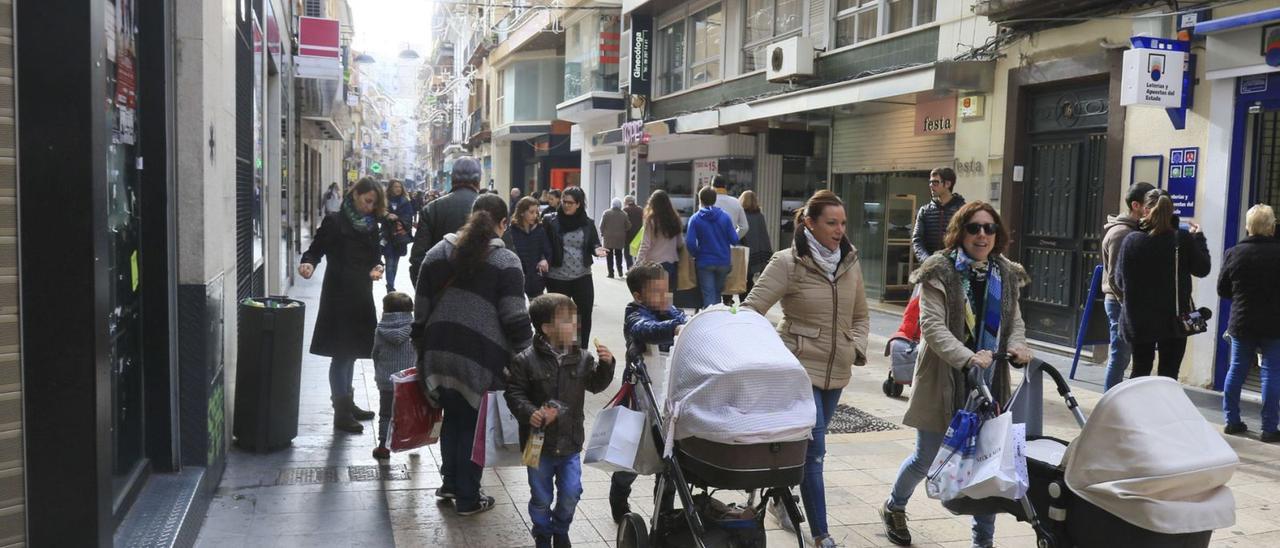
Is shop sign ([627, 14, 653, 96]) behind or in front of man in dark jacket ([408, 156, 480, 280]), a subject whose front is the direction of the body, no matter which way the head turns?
in front

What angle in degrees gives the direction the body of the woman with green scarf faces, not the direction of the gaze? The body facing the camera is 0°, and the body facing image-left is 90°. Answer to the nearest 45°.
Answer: approximately 315°

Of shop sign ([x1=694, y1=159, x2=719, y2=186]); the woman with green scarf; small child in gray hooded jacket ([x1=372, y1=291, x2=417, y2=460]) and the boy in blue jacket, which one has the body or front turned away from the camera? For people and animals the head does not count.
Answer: the small child in gray hooded jacket

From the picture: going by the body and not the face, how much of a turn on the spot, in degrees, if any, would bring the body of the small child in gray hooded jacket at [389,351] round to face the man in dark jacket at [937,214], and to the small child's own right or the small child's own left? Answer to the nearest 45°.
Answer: approximately 90° to the small child's own right

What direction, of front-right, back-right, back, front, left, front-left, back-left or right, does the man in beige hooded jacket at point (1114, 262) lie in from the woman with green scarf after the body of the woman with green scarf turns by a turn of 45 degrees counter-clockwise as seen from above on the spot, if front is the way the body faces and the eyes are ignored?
front

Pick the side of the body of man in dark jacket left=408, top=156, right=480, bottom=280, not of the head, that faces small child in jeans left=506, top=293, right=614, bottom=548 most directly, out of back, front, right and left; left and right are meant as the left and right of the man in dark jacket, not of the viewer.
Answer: back

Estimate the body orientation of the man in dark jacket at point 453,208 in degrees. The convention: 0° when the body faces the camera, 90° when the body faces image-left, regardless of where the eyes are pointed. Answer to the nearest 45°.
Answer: approximately 180°

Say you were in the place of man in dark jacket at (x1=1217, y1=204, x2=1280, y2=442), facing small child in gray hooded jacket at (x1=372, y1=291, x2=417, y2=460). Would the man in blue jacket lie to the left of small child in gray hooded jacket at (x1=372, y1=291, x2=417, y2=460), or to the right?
right

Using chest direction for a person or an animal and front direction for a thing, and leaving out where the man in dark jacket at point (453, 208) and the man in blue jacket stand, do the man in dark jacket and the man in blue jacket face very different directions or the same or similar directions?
same or similar directions

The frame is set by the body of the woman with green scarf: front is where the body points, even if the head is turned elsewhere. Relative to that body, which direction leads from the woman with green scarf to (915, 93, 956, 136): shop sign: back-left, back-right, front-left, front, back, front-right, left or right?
left

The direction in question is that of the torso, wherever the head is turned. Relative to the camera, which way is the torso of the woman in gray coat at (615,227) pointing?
away from the camera

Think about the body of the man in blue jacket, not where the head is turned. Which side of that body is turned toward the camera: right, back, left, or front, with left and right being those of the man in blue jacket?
back

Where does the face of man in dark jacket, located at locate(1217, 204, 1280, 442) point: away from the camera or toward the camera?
away from the camera

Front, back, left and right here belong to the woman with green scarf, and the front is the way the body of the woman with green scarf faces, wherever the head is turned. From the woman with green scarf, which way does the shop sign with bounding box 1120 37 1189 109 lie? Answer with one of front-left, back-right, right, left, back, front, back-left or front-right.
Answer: front-left

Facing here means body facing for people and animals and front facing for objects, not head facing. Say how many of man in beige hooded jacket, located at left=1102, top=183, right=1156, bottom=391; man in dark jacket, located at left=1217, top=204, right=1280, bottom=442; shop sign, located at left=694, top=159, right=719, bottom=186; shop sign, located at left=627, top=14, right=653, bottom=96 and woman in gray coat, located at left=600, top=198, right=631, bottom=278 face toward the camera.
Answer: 2

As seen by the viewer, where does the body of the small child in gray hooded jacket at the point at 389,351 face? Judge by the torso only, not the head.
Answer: away from the camera
